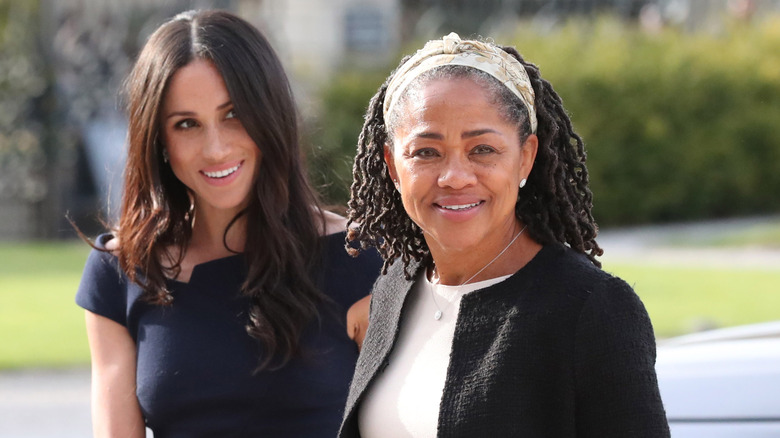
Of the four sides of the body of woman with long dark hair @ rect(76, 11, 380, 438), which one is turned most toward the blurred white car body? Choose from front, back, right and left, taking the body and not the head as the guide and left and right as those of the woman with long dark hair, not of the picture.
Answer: left

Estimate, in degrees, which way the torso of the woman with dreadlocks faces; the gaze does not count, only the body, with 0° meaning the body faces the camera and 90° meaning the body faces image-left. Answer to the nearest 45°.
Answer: approximately 45°

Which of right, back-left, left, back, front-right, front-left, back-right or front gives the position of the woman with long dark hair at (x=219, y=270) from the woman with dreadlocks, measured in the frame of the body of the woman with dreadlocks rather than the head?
right

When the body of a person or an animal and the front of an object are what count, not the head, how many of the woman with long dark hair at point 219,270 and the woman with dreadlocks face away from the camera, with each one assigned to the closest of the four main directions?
0

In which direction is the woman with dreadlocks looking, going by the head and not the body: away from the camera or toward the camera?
toward the camera

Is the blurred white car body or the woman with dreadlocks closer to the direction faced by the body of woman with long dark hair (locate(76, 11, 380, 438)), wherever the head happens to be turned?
the woman with dreadlocks

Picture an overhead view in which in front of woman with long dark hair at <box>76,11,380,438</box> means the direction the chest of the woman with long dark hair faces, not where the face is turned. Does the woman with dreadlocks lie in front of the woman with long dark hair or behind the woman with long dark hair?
in front

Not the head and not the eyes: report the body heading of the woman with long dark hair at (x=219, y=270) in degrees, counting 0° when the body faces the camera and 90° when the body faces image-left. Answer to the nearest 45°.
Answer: approximately 0°

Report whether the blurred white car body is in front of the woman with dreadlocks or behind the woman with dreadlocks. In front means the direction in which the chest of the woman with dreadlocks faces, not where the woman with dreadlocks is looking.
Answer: behind
